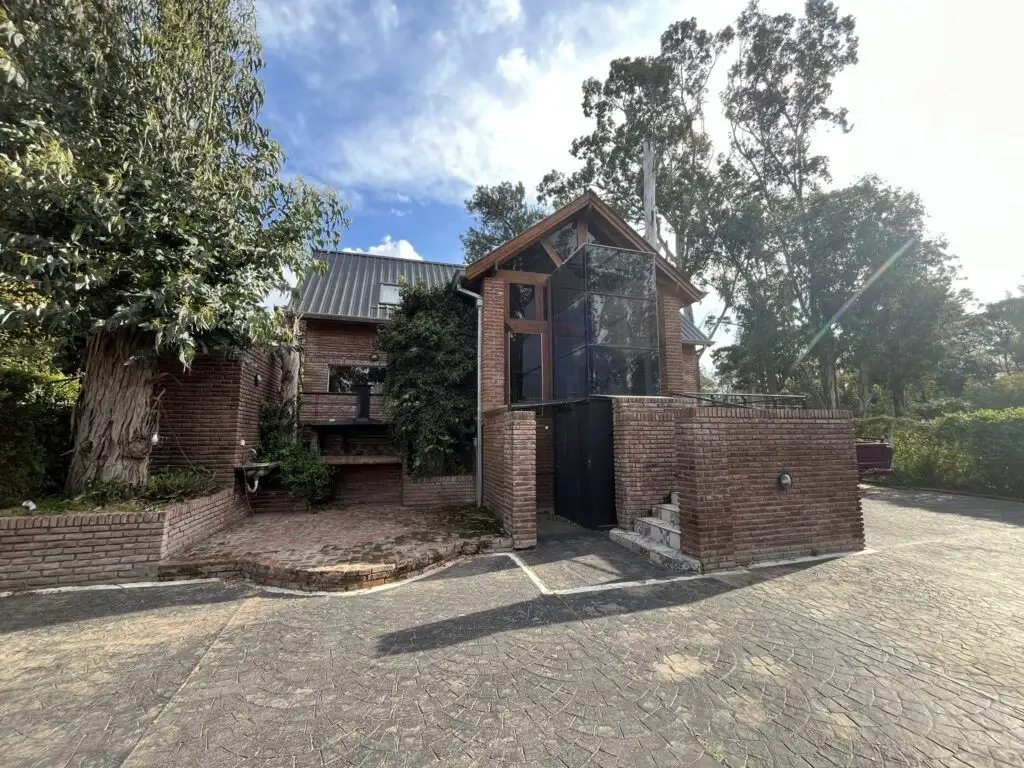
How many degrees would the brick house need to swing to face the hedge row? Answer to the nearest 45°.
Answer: approximately 135° to its left

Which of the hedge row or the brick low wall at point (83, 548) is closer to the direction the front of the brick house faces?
the brick low wall

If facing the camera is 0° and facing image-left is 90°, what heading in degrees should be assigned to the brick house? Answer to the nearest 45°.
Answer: approximately 0°

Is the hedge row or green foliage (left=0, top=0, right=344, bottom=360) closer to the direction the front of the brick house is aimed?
the green foliage

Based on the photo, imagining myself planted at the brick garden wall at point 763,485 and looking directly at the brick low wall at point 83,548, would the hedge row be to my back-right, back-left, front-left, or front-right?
back-right

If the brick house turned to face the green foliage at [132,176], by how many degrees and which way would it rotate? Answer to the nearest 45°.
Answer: approximately 45° to its right

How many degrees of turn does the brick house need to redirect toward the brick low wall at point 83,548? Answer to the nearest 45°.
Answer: approximately 45° to its right
